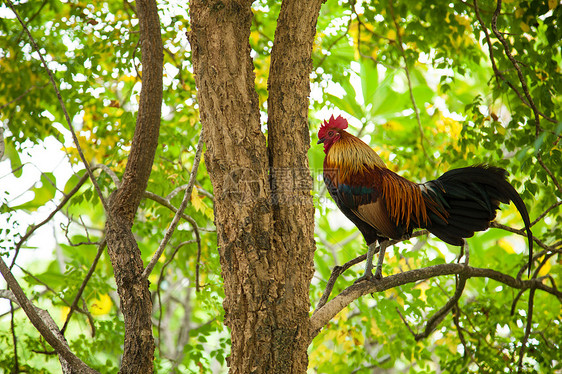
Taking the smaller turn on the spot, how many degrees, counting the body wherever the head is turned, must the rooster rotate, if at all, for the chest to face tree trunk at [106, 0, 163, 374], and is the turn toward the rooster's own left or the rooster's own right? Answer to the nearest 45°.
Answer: approximately 45° to the rooster's own left

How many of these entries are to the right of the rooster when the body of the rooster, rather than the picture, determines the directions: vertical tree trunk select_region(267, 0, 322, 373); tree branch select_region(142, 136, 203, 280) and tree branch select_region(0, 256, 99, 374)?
0

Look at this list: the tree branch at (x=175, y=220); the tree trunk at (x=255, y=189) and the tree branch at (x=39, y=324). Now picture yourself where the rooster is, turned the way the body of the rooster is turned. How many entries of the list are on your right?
0

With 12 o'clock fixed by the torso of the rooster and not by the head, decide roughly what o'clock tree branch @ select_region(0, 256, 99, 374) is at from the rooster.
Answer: The tree branch is roughly at 11 o'clock from the rooster.

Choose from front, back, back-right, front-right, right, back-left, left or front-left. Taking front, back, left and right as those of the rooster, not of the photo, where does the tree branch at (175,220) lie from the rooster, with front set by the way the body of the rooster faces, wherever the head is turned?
front-left

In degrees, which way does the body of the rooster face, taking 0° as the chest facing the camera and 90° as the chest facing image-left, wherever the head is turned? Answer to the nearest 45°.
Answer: approximately 90°
